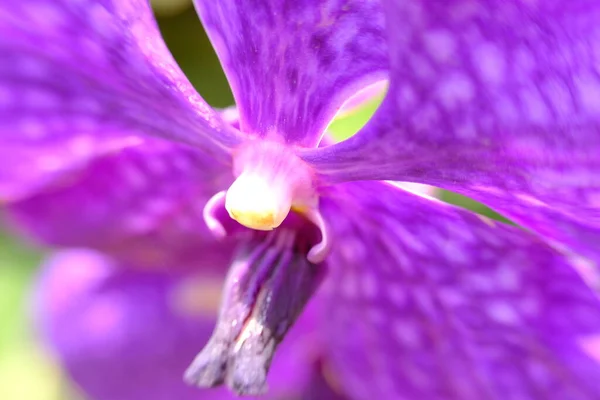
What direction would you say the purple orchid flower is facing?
toward the camera
